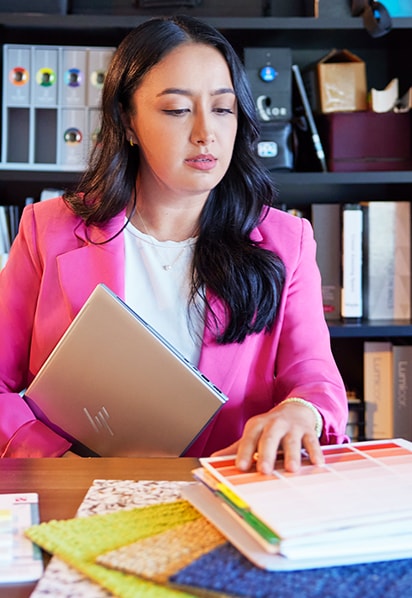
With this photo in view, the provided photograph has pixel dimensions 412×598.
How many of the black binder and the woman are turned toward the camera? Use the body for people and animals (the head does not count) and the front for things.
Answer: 2

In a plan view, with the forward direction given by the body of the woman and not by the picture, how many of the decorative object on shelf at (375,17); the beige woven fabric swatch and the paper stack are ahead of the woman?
2

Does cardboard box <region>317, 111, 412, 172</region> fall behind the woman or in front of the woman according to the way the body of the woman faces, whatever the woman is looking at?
behind

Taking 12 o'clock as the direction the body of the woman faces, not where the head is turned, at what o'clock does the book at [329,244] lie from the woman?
The book is roughly at 7 o'clock from the woman.

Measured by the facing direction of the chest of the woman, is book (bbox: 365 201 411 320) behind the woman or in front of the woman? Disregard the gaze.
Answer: behind

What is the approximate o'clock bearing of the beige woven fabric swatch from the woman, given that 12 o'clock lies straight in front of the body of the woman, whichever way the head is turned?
The beige woven fabric swatch is roughly at 12 o'clock from the woman.

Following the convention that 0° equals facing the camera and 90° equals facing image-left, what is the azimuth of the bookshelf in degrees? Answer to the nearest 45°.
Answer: approximately 0°

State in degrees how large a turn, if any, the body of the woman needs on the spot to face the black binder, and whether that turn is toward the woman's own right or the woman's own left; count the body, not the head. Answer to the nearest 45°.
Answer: approximately 180°

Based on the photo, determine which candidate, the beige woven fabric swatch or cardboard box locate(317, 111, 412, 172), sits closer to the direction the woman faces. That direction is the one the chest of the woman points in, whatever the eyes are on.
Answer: the beige woven fabric swatch

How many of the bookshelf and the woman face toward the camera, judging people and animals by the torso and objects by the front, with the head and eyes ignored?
2
